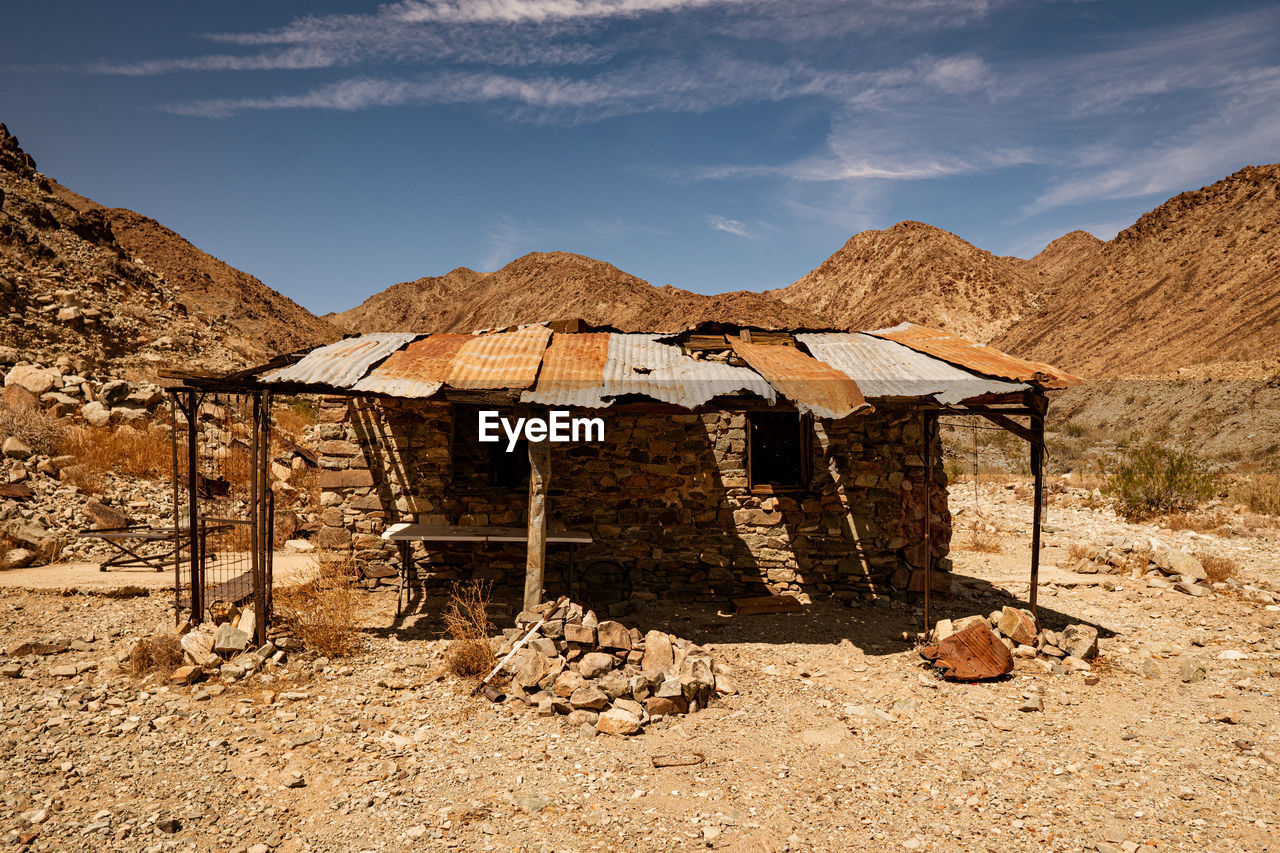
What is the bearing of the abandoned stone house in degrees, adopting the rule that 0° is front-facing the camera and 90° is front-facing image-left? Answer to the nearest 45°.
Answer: approximately 0°

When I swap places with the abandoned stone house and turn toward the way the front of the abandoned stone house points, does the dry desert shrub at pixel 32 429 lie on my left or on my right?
on my right

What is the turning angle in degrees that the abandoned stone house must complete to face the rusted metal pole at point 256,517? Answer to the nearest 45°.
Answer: approximately 45° to its right

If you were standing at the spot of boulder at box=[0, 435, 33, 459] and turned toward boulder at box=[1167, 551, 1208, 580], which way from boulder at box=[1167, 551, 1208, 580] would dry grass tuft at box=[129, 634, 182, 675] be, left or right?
right

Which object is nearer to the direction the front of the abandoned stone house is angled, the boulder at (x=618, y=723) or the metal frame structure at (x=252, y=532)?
the boulder

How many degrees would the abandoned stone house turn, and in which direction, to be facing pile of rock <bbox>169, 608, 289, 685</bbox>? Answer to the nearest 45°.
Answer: approximately 45° to its right
